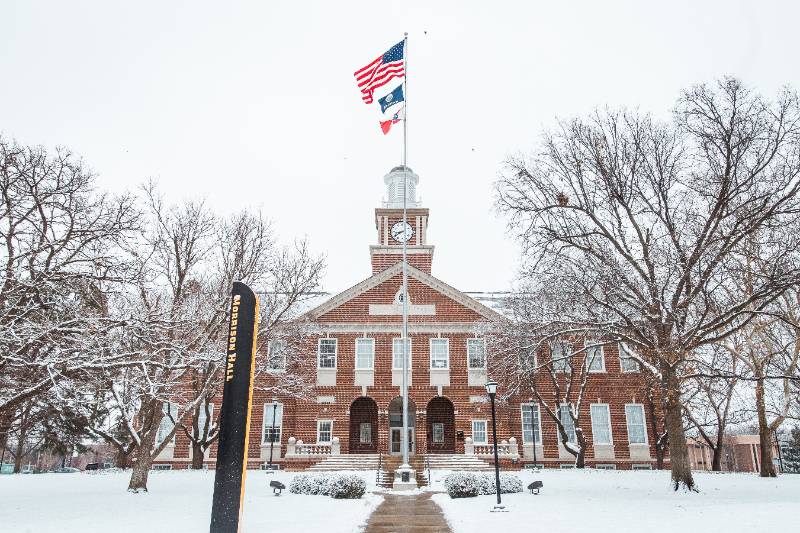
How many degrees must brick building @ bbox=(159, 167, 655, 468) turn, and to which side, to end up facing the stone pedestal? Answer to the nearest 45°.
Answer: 0° — it already faces it

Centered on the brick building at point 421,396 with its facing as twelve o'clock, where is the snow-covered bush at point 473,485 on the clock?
The snow-covered bush is roughly at 12 o'clock from the brick building.

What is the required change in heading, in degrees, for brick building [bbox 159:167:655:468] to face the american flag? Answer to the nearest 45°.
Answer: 0° — it already faces it

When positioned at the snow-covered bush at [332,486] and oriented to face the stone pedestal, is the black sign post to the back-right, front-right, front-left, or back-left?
back-right

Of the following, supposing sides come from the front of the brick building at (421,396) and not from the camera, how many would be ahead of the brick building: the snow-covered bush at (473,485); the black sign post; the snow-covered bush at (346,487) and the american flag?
4

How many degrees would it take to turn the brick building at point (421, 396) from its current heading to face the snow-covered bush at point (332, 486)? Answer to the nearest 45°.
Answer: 0° — it already faces it

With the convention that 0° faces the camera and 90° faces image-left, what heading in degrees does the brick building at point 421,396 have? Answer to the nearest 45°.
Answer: approximately 0°
